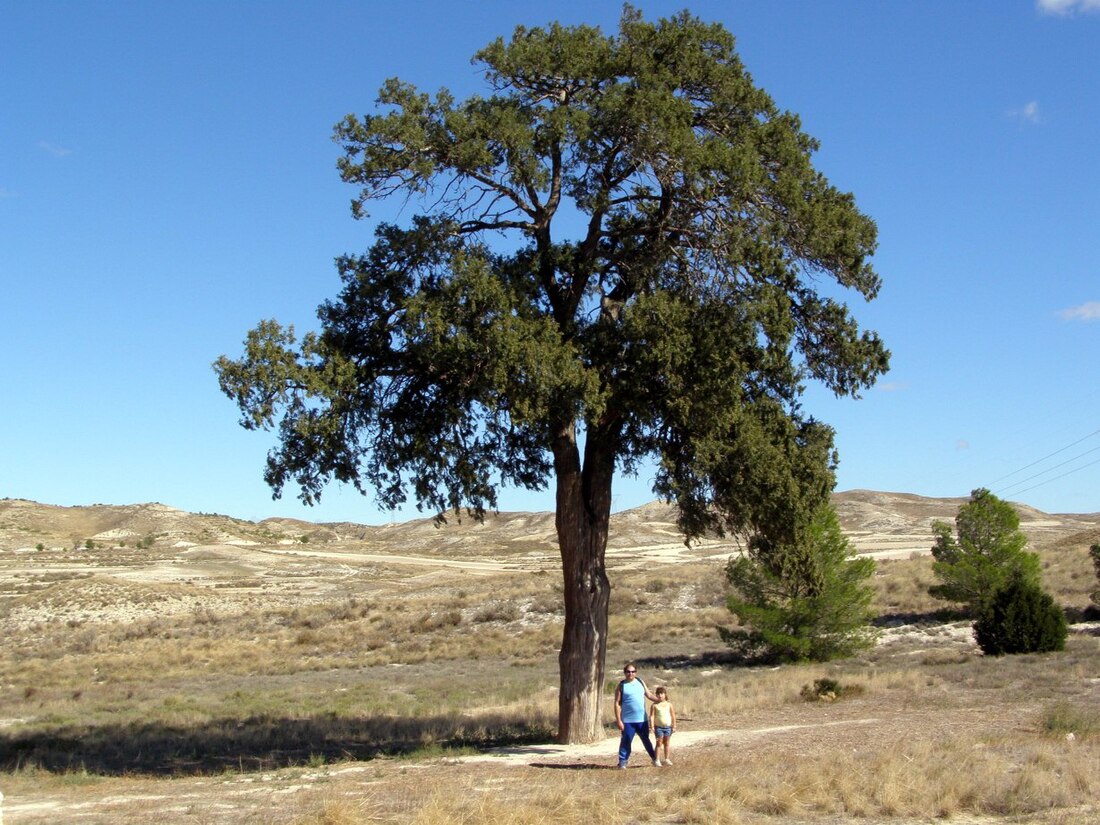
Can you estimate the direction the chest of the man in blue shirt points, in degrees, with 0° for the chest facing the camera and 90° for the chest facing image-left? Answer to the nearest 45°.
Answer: approximately 0°

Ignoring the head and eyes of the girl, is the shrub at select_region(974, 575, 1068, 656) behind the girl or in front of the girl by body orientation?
behind

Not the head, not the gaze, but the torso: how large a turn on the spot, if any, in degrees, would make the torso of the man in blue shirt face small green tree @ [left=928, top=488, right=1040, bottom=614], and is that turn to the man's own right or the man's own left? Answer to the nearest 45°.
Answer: approximately 135° to the man's own left

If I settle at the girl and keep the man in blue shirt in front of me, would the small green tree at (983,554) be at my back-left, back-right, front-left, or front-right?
back-right

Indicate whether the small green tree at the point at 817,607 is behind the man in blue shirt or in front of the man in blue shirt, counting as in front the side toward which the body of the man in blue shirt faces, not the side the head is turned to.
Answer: behind

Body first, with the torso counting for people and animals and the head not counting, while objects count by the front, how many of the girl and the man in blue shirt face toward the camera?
2

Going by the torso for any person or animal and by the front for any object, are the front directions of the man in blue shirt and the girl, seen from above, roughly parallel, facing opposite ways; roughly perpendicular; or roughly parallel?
roughly parallel

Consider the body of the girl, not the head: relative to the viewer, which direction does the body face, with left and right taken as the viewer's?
facing the viewer

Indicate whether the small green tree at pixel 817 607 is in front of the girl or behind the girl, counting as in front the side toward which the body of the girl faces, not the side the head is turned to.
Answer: behind
